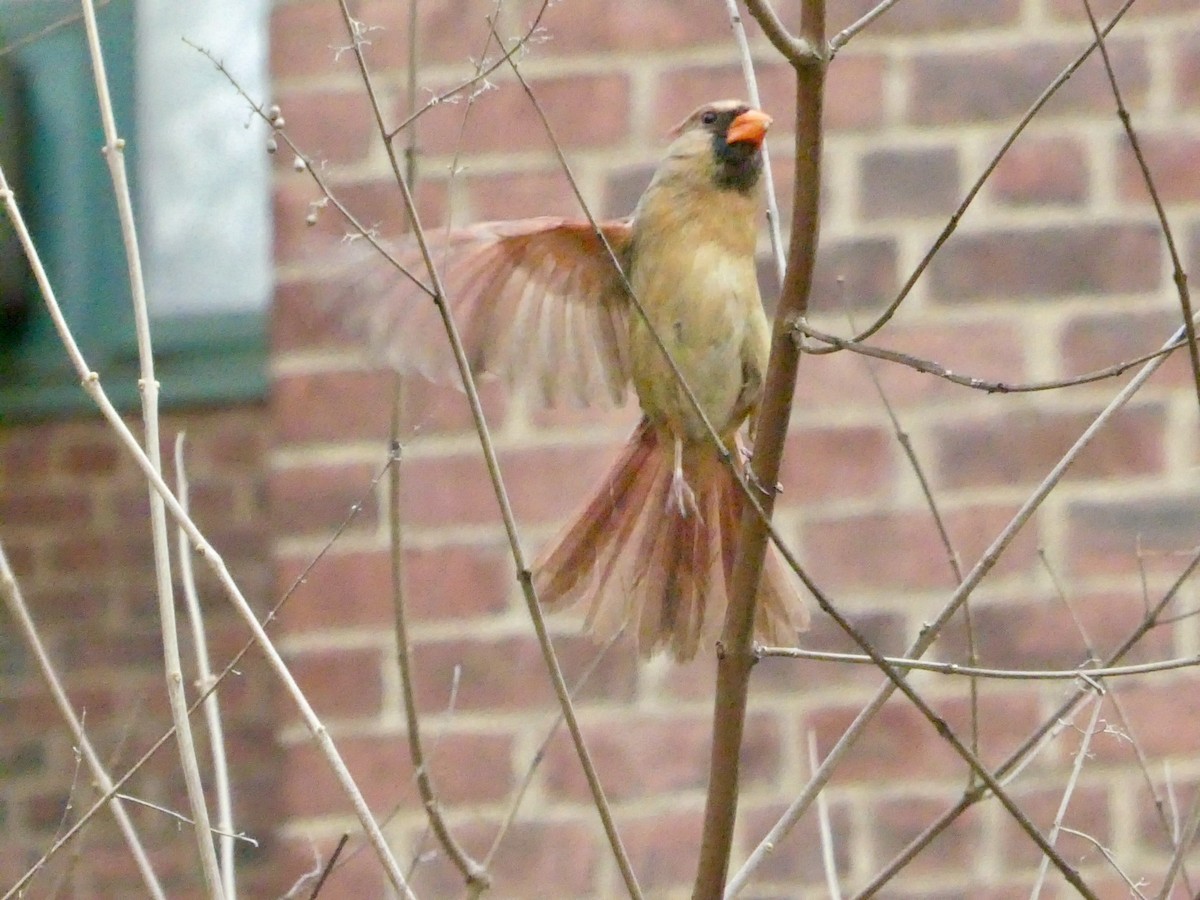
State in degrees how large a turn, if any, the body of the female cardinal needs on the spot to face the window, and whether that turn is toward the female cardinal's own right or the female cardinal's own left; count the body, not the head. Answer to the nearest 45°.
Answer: approximately 180°

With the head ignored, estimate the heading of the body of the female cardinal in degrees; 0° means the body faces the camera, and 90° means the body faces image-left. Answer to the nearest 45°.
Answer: approximately 315°

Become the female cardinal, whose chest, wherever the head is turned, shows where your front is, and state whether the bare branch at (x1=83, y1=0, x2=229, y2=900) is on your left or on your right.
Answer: on your right

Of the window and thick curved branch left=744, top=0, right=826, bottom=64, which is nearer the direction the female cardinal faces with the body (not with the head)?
the thick curved branch
